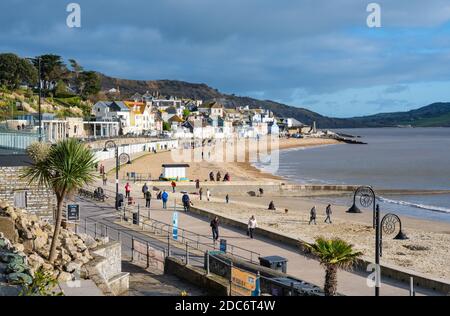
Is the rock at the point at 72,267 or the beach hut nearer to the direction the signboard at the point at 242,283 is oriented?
the rock

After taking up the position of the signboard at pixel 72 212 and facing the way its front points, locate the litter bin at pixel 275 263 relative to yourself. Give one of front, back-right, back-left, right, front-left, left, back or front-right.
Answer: front-left

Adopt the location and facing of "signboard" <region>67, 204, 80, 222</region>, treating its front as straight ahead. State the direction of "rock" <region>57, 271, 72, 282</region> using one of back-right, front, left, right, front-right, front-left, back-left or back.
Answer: front

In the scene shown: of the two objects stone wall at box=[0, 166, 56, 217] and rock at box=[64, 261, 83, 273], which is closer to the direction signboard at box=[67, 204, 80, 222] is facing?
the rock

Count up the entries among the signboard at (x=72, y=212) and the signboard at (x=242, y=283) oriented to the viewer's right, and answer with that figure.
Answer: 0

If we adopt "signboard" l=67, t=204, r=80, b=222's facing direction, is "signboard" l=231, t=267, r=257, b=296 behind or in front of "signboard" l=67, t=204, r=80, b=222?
in front

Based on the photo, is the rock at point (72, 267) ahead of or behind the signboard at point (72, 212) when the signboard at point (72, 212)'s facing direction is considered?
ahead

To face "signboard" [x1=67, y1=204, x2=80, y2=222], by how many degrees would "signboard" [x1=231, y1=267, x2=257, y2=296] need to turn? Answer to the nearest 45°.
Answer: approximately 90° to its right

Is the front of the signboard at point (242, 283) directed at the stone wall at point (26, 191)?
no

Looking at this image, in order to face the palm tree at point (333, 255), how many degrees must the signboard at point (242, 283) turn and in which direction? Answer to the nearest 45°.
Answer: approximately 90° to its left

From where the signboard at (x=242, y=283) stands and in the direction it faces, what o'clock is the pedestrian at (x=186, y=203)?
The pedestrian is roughly at 4 o'clock from the signboard.

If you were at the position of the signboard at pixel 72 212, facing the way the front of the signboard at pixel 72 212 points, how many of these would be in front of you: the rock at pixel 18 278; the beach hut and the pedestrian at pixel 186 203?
1

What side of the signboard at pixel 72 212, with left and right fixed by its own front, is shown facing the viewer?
front

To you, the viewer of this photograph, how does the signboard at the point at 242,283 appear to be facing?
facing the viewer and to the left of the viewer

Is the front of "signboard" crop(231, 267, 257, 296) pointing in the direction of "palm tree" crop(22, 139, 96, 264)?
no

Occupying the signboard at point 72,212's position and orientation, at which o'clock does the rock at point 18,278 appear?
The rock is roughly at 12 o'clock from the signboard.
